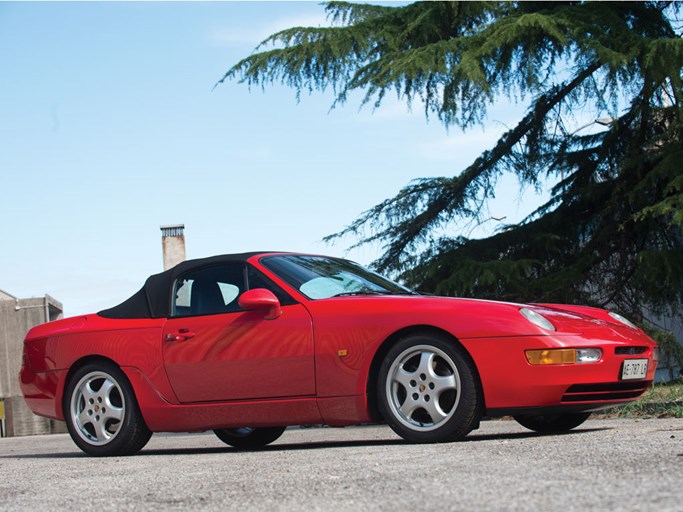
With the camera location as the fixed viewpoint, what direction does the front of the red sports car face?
facing the viewer and to the right of the viewer

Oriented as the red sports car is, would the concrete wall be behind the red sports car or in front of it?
behind
